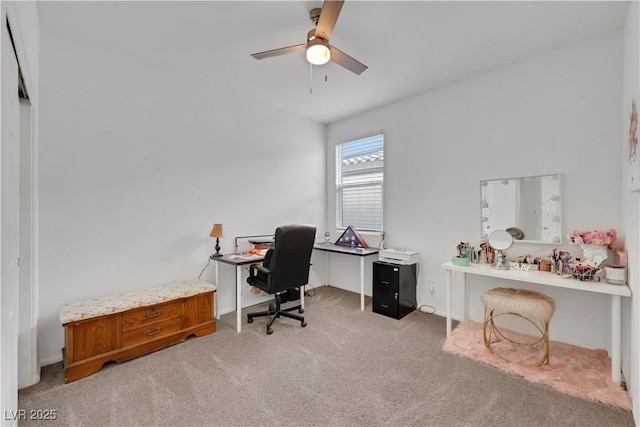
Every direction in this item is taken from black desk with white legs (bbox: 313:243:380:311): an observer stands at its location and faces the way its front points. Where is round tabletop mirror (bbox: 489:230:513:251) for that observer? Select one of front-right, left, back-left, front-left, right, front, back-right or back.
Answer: left

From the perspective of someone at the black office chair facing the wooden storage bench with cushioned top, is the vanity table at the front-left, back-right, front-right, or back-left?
back-left

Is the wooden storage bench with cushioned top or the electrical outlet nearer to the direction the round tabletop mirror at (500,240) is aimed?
the wooden storage bench with cushioned top

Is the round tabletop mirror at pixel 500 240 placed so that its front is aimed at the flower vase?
no

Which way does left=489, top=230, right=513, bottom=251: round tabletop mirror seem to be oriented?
toward the camera

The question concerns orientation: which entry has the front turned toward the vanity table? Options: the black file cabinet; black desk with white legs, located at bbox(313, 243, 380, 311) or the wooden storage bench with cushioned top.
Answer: the wooden storage bench with cushioned top

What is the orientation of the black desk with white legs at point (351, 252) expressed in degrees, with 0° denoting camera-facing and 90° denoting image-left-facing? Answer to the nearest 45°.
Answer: approximately 45°

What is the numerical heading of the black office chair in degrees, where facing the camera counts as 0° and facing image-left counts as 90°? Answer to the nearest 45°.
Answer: approximately 135°

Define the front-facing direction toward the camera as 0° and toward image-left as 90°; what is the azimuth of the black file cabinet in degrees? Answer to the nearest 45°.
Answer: approximately 45°

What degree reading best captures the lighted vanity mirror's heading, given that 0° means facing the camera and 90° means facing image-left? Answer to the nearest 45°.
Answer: approximately 45°

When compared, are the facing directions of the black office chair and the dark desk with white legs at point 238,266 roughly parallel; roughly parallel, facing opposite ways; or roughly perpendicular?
roughly parallel, facing opposite ways

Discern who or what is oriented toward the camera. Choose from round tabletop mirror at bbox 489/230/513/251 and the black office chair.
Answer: the round tabletop mirror

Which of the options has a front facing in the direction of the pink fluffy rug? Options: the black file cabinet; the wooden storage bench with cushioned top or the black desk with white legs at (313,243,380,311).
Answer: the wooden storage bench with cushioned top

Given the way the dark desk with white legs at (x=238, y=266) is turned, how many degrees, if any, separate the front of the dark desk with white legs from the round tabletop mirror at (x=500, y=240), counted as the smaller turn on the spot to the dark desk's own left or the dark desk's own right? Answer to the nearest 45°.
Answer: approximately 45° to the dark desk's own left
